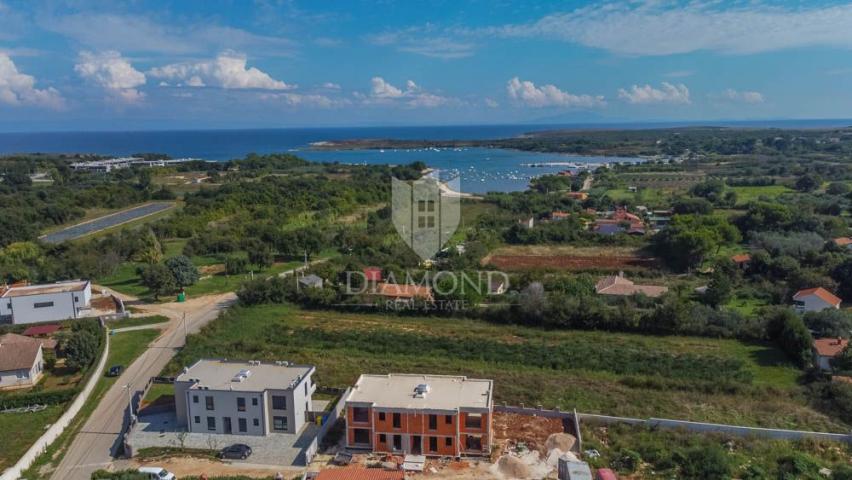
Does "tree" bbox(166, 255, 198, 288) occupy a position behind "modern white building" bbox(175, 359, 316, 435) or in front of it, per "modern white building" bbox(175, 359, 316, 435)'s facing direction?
behind

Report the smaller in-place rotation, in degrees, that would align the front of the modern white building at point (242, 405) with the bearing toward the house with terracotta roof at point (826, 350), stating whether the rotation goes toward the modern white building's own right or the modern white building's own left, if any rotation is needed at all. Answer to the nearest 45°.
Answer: approximately 90° to the modern white building's own left

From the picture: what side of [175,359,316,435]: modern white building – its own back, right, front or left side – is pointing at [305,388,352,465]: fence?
left

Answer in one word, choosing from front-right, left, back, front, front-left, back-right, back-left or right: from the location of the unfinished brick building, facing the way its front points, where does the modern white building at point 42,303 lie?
back-right

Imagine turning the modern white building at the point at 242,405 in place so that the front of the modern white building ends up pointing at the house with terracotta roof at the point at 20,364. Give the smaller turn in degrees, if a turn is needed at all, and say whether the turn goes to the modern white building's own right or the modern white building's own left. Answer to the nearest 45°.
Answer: approximately 135° to the modern white building's own right

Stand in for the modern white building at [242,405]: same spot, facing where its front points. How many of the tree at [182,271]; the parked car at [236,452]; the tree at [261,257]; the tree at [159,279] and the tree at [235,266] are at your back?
4

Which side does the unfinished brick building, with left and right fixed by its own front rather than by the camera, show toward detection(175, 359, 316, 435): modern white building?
right

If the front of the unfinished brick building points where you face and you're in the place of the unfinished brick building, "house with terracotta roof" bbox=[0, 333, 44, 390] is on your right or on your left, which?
on your right

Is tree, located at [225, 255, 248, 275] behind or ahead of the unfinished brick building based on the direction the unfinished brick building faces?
behind

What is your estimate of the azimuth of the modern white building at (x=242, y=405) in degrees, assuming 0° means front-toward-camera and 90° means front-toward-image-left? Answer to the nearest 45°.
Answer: approximately 0°

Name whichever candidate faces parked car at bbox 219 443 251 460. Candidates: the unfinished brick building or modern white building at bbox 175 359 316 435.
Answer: the modern white building

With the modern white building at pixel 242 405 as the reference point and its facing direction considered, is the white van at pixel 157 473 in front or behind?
in front

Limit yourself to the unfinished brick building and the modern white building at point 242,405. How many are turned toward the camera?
2
